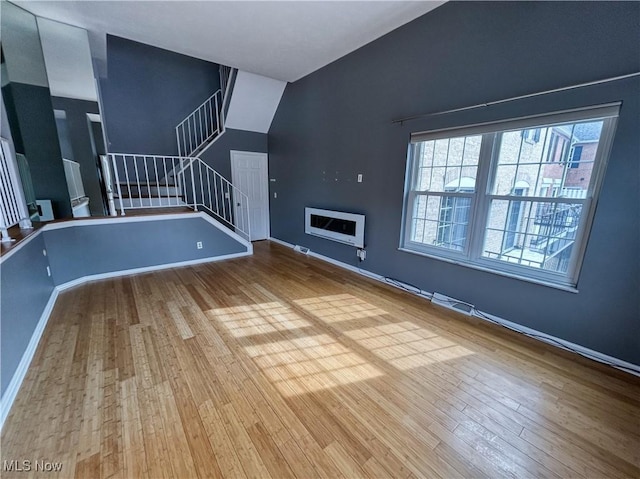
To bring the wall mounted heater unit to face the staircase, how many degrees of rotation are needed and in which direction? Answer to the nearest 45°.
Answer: approximately 45° to its right

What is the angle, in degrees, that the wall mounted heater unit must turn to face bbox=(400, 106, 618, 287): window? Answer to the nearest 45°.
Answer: approximately 90° to its left

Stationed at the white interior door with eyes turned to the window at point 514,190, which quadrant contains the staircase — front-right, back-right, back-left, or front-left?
back-right

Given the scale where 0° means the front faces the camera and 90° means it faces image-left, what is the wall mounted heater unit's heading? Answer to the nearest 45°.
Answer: approximately 45°

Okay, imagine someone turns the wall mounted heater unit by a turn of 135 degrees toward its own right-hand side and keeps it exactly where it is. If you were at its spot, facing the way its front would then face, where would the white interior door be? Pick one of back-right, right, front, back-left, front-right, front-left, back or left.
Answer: front-left
